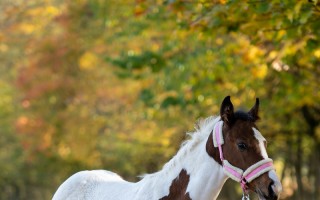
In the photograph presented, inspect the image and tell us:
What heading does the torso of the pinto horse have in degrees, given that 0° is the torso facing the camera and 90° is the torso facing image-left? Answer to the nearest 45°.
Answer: approximately 270°

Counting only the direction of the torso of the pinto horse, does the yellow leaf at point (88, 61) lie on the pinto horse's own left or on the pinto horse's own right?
on the pinto horse's own left

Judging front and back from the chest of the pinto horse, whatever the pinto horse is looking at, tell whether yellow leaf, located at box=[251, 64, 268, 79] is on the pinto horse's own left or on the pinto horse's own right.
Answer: on the pinto horse's own left
